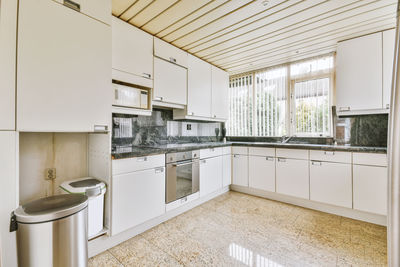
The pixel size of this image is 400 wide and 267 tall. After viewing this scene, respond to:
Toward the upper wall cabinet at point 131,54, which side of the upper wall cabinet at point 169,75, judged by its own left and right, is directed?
right

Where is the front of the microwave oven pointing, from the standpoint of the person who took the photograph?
facing the viewer and to the right of the viewer

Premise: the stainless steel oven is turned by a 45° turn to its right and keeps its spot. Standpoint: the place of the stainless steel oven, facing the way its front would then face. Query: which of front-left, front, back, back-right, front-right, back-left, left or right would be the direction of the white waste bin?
front-right

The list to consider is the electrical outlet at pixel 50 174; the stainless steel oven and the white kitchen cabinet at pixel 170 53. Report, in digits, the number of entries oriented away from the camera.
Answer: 0

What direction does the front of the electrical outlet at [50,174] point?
toward the camera

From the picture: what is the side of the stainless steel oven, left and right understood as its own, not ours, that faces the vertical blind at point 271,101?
left

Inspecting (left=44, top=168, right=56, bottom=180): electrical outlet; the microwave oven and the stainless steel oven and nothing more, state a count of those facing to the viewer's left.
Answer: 0

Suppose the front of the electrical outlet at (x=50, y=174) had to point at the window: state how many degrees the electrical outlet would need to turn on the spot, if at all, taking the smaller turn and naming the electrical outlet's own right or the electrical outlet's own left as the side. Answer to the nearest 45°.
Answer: approximately 90° to the electrical outlet's own left

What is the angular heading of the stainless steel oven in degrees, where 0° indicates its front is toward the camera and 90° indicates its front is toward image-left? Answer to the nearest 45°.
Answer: approximately 315°

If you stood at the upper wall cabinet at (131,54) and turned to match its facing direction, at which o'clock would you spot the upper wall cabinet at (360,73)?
the upper wall cabinet at (360,73) is roughly at 11 o'clock from the upper wall cabinet at (131,54).

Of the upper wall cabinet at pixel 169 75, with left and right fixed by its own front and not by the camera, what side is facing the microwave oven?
right

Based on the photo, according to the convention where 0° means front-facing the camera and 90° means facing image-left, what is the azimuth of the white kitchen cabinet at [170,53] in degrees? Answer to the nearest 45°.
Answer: approximately 315°

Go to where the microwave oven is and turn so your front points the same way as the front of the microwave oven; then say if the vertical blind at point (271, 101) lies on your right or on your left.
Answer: on your left

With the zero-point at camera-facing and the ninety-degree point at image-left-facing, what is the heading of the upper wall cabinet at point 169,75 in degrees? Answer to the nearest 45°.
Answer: approximately 315°

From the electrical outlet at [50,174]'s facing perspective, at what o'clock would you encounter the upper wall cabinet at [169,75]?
The upper wall cabinet is roughly at 9 o'clock from the electrical outlet.

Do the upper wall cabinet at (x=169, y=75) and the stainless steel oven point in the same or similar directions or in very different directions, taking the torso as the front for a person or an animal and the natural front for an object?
same or similar directions
